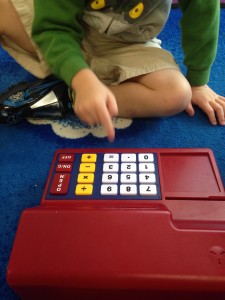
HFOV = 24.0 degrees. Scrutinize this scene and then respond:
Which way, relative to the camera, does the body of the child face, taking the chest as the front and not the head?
toward the camera

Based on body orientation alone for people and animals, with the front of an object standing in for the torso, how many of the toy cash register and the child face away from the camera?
1

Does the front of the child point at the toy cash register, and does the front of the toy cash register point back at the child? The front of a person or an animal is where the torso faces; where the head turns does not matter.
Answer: yes

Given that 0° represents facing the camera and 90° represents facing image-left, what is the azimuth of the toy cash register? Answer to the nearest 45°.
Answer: approximately 180°

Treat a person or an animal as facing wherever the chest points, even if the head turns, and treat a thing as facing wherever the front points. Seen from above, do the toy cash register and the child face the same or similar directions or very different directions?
very different directions
